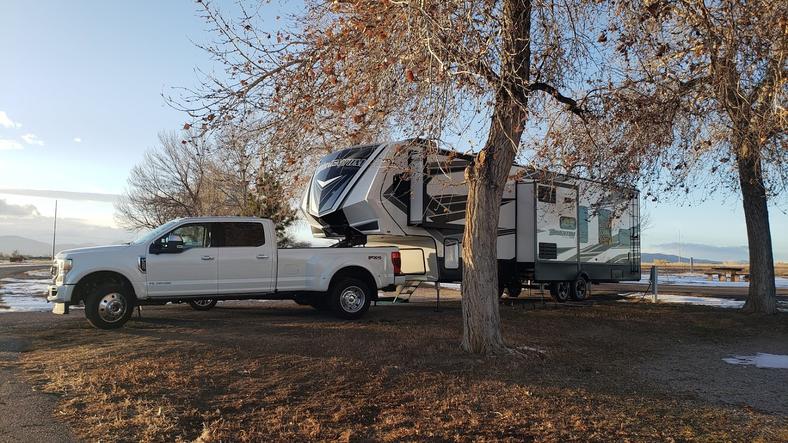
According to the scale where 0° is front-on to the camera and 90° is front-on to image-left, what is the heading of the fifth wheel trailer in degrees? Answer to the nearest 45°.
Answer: approximately 45°

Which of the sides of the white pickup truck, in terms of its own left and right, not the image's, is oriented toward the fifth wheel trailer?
back

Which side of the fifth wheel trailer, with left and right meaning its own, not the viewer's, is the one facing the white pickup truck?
front

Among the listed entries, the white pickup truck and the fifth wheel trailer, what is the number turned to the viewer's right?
0

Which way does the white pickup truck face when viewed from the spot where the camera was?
facing to the left of the viewer
